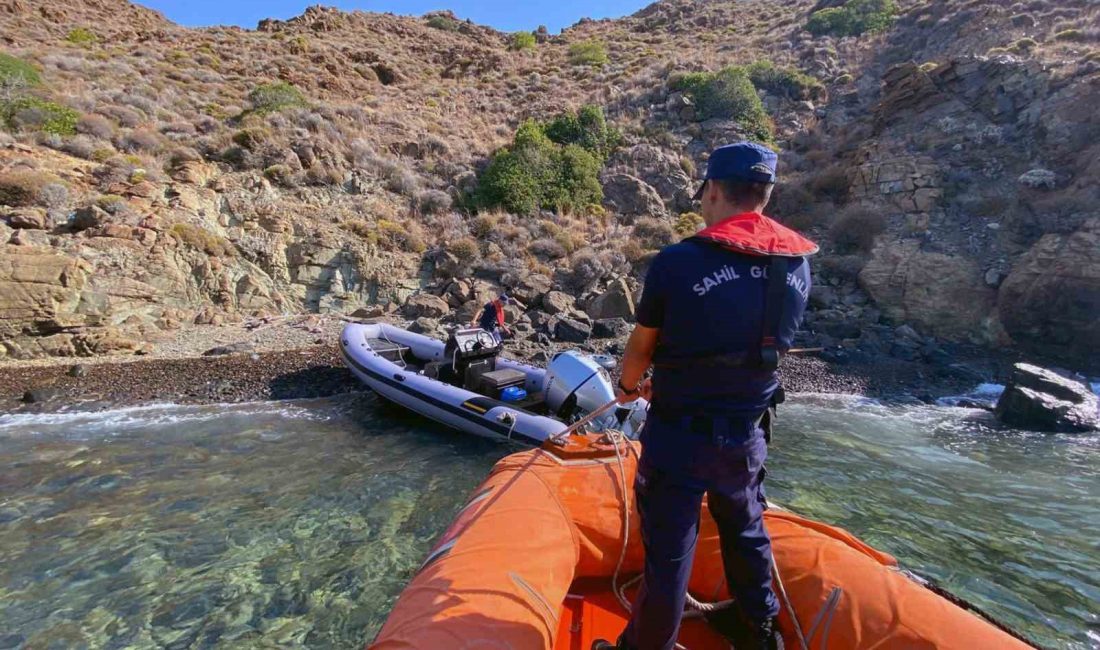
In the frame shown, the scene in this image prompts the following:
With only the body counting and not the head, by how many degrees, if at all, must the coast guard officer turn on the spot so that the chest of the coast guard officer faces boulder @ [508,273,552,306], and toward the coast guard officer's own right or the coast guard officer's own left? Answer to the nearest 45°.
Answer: approximately 45° to the coast guard officer's own right

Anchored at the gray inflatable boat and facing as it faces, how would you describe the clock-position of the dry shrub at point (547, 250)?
The dry shrub is roughly at 2 o'clock from the gray inflatable boat.

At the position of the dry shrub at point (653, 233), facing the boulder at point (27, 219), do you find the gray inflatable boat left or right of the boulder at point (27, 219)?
left

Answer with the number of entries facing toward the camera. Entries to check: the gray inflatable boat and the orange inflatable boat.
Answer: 0

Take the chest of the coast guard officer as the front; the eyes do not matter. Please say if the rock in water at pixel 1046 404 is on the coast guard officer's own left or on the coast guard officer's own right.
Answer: on the coast guard officer's own right

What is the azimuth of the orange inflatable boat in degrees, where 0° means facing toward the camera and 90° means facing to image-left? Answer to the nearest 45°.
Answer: approximately 180°

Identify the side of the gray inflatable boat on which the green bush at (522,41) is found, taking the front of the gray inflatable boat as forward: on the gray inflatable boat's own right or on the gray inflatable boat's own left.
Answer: on the gray inflatable boat's own right

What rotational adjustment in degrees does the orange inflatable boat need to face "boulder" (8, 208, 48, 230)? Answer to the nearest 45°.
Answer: approximately 45° to its left

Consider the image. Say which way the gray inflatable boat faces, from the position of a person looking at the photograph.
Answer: facing away from the viewer and to the left of the viewer

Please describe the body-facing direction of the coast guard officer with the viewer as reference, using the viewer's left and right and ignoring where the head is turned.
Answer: facing away from the viewer and to the left of the viewer

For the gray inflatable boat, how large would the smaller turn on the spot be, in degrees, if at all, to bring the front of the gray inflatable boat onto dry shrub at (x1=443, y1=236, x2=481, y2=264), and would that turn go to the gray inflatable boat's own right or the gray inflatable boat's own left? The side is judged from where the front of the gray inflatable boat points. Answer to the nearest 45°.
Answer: approximately 45° to the gray inflatable boat's own right

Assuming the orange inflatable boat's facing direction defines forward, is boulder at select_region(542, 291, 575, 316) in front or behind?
in front
